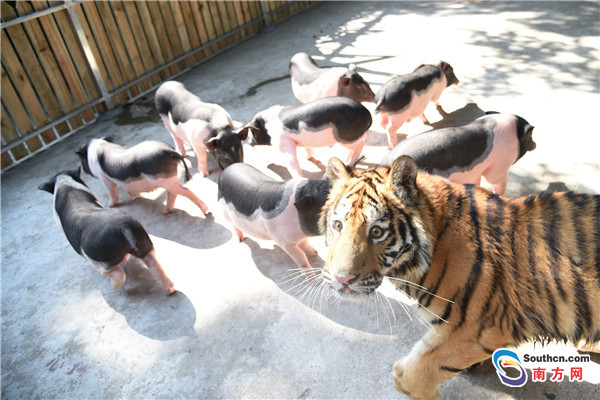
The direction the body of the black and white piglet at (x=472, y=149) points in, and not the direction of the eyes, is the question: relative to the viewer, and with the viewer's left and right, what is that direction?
facing to the right of the viewer

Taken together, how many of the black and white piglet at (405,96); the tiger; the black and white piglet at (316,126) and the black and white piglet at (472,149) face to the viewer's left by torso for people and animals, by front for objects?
2

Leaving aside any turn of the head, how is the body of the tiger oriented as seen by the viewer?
to the viewer's left

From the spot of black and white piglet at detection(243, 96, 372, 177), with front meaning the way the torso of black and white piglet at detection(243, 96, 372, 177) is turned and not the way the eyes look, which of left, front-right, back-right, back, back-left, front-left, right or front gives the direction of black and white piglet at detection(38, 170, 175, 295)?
front-left

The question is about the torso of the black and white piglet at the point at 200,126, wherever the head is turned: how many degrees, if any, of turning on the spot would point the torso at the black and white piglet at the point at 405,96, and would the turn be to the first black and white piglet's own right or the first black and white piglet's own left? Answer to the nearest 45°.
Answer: approximately 45° to the first black and white piglet's own left

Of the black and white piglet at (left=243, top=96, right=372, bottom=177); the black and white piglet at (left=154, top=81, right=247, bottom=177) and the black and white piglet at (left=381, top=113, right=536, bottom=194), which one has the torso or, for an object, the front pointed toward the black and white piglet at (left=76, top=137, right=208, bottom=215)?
the black and white piglet at (left=243, top=96, right=372, bottom=177)

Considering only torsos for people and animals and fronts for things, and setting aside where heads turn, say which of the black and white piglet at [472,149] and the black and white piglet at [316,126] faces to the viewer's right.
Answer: the black and white piglet at [472,149]

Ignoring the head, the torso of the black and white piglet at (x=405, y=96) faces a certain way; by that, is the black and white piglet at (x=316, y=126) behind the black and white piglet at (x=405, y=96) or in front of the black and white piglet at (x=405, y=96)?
behind

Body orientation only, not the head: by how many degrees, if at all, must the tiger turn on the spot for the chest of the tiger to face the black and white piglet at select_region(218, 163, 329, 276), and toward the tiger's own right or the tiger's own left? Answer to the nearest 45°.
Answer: approximately 45° to the tiger's own right

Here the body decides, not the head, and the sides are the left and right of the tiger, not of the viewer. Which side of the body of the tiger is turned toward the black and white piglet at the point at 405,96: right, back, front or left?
right

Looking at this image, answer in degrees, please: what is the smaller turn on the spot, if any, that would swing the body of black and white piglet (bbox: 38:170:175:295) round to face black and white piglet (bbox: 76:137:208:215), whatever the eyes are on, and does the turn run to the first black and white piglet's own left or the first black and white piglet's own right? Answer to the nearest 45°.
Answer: approximately 90° to the first black and white piglet's own right

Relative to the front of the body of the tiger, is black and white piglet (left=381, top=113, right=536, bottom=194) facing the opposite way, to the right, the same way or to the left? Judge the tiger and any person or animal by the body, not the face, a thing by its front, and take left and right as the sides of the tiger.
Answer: the opposite way

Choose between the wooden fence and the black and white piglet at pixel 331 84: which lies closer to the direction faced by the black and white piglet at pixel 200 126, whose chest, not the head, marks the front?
the black and white piglet

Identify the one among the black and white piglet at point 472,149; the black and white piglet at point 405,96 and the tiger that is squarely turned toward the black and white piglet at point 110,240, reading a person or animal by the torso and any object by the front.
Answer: the tiger

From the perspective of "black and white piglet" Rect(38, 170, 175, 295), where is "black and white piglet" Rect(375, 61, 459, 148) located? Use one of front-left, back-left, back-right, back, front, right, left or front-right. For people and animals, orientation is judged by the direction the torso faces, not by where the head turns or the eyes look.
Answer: back-right
